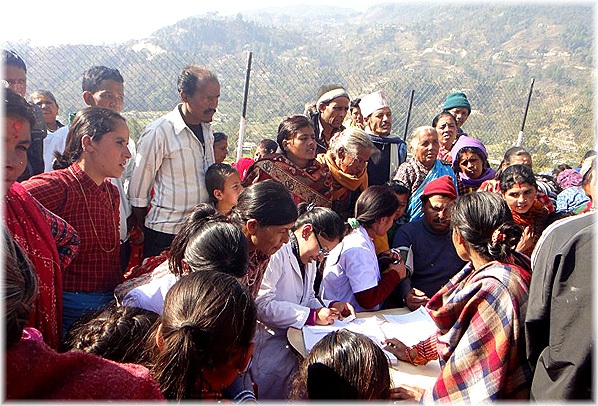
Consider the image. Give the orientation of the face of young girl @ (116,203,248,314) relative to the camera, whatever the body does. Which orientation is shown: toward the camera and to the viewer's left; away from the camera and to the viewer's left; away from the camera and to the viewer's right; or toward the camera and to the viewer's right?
away from the camera and to the viewer's right

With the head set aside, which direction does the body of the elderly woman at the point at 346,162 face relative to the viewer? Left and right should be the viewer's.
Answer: facing the viewer and to the right of the viewer

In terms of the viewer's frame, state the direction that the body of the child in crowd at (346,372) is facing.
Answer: away from the camera

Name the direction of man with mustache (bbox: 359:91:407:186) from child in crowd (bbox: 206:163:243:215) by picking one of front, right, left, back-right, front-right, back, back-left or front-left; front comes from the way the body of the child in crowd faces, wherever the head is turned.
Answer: front-left

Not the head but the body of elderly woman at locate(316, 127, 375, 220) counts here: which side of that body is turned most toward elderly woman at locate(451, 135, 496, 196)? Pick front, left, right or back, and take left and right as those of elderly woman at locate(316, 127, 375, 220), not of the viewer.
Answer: left

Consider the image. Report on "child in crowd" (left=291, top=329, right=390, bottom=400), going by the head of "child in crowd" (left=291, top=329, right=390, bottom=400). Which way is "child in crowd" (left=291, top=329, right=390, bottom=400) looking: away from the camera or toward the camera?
away from the camera

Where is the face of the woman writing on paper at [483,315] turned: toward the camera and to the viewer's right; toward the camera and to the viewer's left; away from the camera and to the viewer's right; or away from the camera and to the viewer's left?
away from the camera and to the viewer's left

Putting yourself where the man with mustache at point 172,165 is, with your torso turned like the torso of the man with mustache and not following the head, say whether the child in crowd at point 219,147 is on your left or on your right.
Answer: on your left

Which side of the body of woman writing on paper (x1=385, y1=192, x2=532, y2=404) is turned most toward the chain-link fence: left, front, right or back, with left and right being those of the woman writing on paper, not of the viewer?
front

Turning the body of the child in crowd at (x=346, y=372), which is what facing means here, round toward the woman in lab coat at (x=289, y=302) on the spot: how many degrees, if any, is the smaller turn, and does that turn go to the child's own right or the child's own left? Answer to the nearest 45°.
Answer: approximately 45° to the child's own left

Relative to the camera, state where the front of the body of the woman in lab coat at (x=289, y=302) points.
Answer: to the viewer's right
